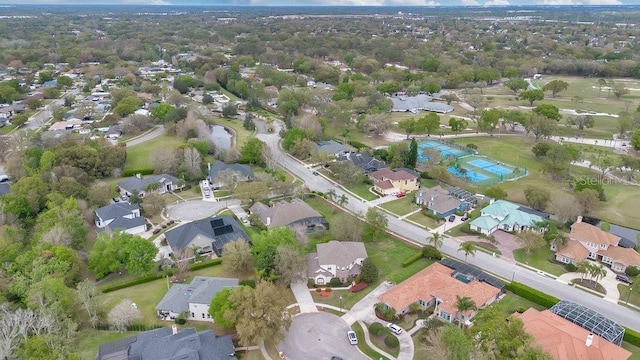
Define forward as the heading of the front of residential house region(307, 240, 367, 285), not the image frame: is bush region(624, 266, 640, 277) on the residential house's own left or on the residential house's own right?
on the residential house's own left

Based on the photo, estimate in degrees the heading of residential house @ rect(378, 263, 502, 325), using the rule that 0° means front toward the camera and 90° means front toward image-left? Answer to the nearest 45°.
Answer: approximately 45°

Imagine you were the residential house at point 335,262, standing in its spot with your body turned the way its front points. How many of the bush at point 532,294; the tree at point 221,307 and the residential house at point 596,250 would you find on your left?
2

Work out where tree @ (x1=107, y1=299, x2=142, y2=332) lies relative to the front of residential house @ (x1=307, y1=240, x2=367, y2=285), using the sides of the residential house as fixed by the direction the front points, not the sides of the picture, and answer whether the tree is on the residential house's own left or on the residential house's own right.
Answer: on the residential house's own right

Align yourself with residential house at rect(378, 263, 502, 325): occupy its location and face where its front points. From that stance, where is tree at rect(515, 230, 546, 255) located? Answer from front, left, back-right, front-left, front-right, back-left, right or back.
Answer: back

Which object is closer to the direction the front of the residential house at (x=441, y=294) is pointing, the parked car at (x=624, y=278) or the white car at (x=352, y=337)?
the white car

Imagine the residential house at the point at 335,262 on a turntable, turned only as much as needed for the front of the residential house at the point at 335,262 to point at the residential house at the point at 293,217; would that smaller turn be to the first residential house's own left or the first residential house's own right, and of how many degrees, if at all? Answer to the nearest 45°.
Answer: approximately 135° to the first residential house's own right

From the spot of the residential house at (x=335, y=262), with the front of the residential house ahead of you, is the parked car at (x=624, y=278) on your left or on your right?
on your left

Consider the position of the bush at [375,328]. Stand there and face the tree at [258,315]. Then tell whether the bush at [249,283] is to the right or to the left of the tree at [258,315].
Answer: right

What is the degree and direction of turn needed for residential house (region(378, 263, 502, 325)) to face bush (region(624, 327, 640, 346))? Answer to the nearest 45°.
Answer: approximately 135° to its left

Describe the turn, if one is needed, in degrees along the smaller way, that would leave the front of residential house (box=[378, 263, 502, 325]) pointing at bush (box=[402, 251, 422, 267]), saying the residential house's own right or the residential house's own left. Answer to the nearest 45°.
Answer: approximately 90° to the residential house's own right
